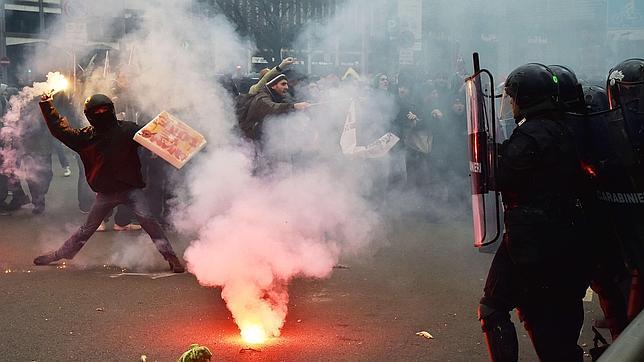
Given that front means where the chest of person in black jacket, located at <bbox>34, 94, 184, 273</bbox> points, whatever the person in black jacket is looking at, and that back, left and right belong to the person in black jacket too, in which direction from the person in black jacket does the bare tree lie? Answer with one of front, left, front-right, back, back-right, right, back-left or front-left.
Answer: back-left

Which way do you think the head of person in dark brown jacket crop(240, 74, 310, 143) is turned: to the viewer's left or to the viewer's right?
to the viewer's right

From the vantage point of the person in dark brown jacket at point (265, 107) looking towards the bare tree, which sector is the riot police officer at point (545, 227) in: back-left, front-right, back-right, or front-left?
back-right

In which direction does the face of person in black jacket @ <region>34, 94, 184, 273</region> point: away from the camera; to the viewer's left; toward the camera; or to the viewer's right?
toward the camera

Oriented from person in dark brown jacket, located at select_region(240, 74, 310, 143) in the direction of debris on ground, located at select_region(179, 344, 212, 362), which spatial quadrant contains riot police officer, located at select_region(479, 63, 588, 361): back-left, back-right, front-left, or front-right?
front-left

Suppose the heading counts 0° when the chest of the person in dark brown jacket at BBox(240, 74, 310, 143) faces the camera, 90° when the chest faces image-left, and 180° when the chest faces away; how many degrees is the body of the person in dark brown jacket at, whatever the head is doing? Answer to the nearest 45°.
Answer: approximately 270°

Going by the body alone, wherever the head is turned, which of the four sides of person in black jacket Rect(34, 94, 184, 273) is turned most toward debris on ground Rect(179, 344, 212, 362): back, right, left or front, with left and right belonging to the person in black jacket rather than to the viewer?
front

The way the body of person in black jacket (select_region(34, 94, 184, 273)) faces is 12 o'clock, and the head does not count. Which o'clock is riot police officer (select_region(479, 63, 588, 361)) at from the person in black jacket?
The riot police officer is roughly at 11 o'clock from the person in black jacket.

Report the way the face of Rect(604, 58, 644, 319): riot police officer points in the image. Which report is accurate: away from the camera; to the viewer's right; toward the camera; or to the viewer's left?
to the viewer's left

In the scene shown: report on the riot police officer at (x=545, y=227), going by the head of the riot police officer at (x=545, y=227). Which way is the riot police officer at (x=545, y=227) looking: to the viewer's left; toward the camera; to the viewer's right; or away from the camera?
to the viewer's left
